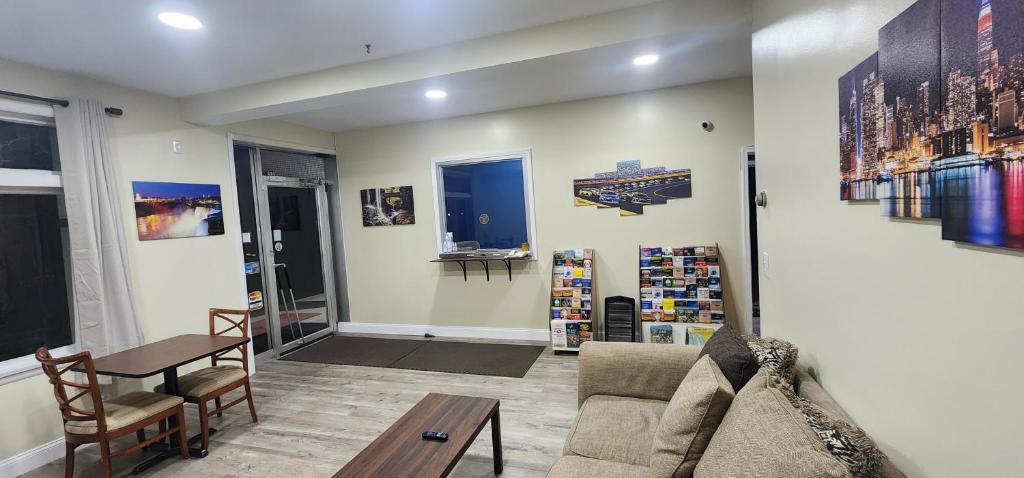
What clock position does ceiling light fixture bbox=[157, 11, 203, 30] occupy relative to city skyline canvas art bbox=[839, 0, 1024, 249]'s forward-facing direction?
The ceiling light fixture is roughly at 1 o'clock from the city skyline canvas art.

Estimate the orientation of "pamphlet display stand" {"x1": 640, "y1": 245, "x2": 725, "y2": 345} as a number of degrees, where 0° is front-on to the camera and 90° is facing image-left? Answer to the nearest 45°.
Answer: approximately 0°

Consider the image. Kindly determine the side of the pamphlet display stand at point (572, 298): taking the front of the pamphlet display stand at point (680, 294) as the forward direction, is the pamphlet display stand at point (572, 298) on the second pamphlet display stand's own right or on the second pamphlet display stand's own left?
on the second pamphlet display stand's own right

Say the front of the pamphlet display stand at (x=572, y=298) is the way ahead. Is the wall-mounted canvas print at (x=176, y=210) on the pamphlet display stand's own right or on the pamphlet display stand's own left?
on the pamphlet display stand's own right

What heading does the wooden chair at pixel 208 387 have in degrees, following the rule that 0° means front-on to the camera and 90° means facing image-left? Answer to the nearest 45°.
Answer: approximately 45°

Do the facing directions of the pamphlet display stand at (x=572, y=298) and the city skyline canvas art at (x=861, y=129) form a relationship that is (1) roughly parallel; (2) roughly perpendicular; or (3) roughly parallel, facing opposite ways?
roughly perpendicular

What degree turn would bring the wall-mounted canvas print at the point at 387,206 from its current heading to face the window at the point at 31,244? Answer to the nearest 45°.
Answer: approximately 45° to its right

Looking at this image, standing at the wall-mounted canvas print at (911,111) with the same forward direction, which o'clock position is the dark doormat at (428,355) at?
The dark doormat is roughly at 2 o'clock from the wall-mounted canvas print.

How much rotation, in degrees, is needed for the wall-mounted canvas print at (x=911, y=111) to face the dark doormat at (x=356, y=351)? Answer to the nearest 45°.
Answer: approximately 45° to its right
